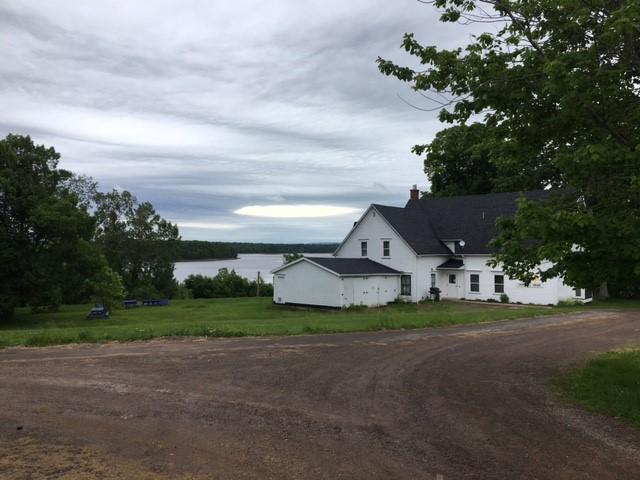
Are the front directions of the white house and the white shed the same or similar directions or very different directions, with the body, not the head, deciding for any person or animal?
same or similar directions

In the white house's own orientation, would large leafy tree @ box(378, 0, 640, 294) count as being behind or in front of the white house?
in front

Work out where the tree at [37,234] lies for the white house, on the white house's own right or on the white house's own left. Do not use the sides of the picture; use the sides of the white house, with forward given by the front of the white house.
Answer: on the white house's own right

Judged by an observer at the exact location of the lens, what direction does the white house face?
facing the viewer and to the right of the viewer

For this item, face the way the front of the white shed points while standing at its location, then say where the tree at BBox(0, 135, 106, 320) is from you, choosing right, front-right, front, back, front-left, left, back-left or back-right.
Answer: back-right

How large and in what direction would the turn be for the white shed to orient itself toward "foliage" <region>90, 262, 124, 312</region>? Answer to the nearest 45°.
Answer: approximately 135° to its right

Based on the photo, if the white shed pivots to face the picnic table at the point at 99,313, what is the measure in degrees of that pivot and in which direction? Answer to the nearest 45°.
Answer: approximately 135° to its right
